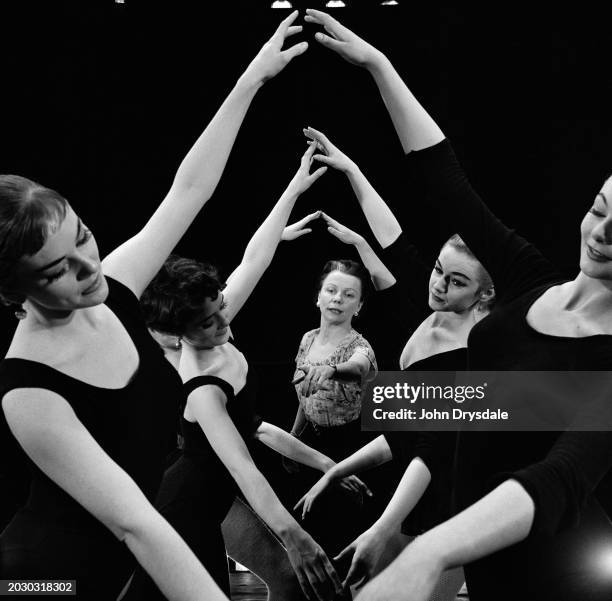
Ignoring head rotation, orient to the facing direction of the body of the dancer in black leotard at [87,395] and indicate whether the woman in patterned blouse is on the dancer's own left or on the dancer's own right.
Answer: on the dancer's own left

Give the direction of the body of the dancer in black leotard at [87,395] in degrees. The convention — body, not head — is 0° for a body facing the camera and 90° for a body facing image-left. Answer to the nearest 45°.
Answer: approximately 315°

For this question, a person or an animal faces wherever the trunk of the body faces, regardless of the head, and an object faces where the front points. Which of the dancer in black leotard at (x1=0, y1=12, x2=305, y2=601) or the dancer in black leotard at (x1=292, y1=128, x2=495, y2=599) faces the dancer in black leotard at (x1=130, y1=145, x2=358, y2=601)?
the dancer in black leotard at (x1=292, y1=128, x2=495, y2=599)

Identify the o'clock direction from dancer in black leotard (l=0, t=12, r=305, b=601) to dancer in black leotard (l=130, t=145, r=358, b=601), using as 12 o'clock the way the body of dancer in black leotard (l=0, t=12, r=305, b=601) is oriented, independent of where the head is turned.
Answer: dancer in black leotard (l=130, t=145, r=358, b=601) is roughly at 8 o'clock from dancer in black leotard (l=0, t=12, r=305, b=601).

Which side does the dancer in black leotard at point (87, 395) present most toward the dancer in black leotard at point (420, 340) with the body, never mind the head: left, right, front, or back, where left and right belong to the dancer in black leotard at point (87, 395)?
left

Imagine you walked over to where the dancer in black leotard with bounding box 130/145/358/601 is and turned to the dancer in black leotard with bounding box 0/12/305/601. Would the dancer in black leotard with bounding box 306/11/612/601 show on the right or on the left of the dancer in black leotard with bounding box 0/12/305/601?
left

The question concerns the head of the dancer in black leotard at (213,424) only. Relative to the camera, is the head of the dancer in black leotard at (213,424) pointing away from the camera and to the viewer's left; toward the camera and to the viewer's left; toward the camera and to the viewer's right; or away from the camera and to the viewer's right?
toward the camera and to the viewer's right

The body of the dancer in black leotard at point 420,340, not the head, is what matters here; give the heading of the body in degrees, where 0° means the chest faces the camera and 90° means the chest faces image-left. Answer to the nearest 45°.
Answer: approximately 45°

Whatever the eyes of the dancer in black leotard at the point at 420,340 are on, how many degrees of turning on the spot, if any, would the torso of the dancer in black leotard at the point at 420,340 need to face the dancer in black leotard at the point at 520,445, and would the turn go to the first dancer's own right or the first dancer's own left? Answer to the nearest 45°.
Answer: approximately 45° to the first dancer's own left

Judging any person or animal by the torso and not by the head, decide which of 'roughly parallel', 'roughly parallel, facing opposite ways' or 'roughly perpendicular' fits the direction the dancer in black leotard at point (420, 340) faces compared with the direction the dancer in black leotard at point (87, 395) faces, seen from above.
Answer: roughly perpendicular
